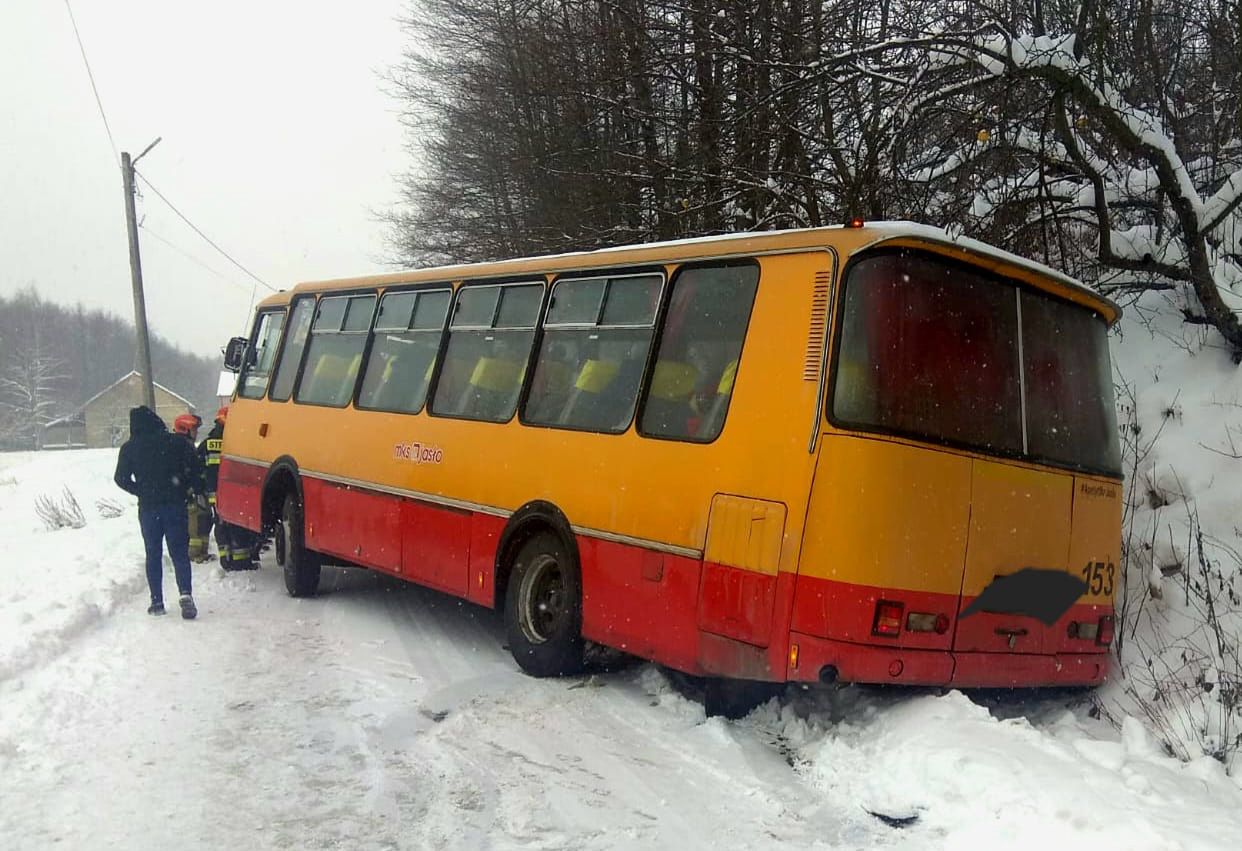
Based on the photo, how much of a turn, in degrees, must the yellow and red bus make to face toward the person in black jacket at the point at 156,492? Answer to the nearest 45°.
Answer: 0° — it already faces them

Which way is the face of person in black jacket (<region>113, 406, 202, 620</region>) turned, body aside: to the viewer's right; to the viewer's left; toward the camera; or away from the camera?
away from the camera

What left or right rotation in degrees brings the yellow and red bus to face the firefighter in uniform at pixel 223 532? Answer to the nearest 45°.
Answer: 0° — it already faces them

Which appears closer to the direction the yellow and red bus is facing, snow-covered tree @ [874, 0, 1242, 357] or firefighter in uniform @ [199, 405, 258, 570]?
the firefighter in uniform

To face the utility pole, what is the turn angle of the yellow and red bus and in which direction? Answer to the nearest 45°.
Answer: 0° — it already faces it

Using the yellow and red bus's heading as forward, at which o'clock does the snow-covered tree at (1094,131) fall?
The snow-covered tree is roughly at 3 o'clock from the yellow and red bus.

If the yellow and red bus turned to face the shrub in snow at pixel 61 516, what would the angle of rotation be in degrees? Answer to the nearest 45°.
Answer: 0° — it already faces it

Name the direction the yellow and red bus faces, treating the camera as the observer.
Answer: facing away from the viewer and to the left of the viewer
